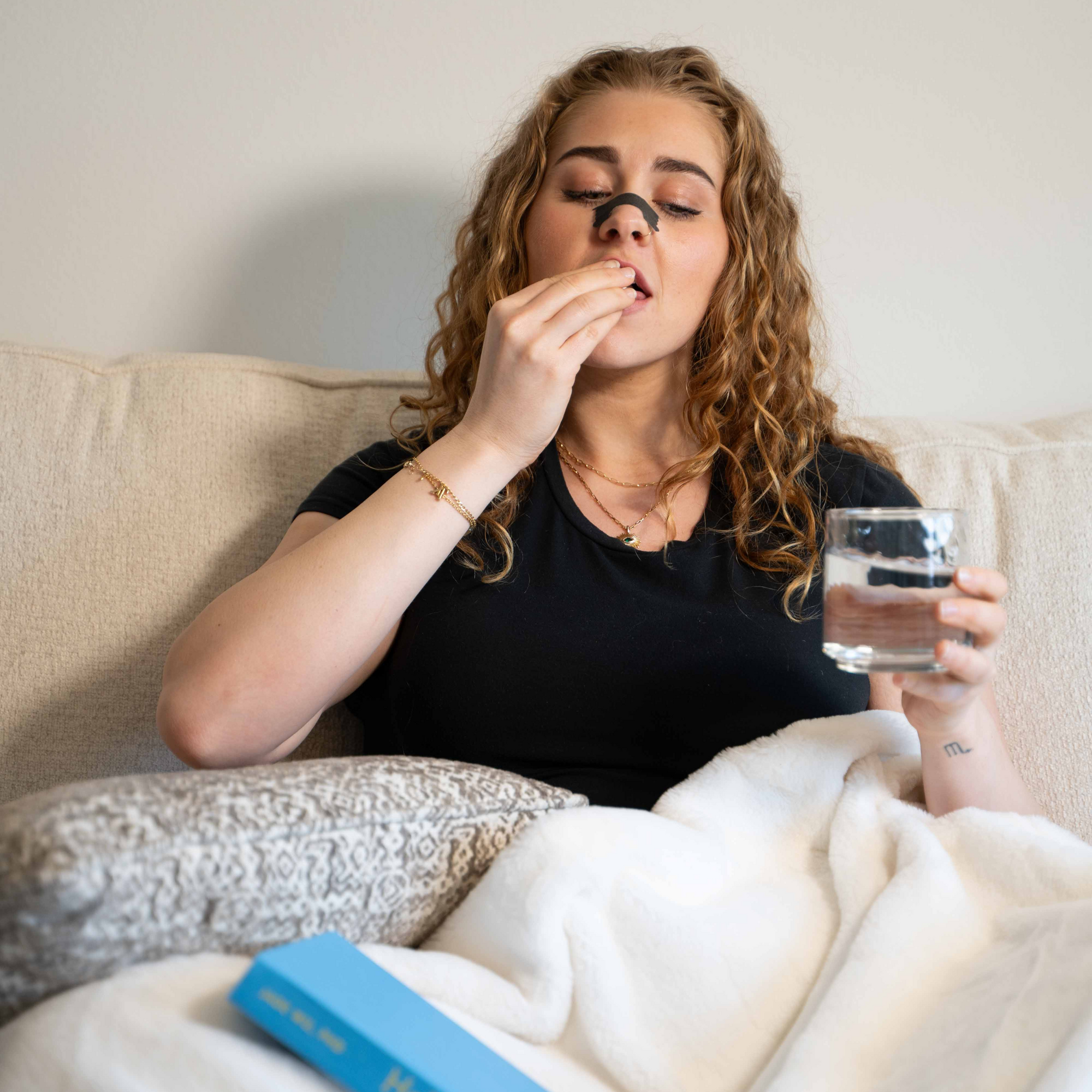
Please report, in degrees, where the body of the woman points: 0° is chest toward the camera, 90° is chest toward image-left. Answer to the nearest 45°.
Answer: approximately 0°

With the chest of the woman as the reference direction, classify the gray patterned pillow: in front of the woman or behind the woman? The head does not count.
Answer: in front

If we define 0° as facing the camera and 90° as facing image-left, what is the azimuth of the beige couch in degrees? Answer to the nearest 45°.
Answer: approximately 0°

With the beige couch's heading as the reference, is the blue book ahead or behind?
ahead
